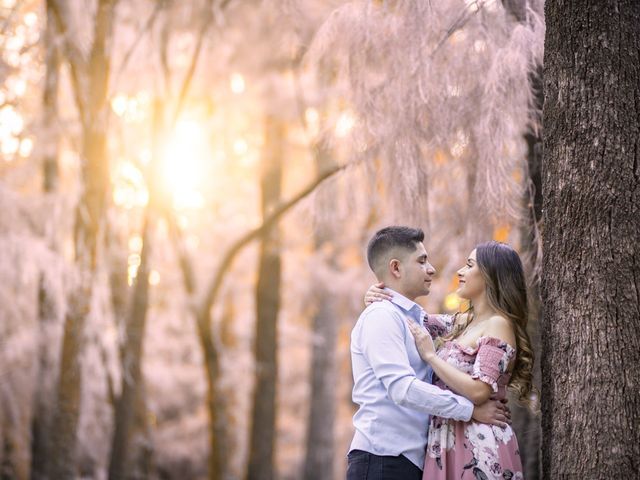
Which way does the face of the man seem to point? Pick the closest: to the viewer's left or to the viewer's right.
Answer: to the viewer's right

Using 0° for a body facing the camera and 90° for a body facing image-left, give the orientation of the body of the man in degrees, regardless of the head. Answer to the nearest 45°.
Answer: approximately 270°
